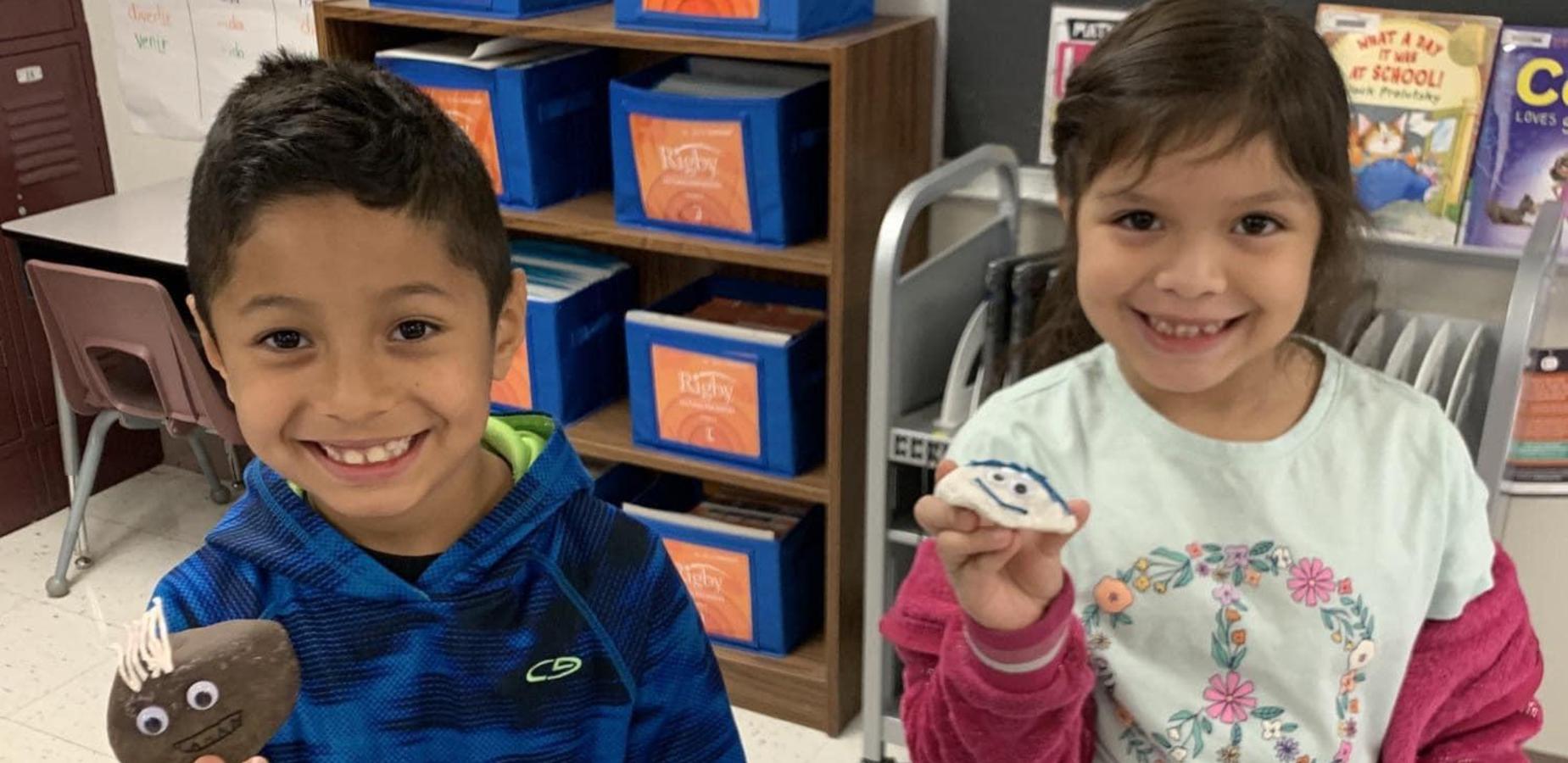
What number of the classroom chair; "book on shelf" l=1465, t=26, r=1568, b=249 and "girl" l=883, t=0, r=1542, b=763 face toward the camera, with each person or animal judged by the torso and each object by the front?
2

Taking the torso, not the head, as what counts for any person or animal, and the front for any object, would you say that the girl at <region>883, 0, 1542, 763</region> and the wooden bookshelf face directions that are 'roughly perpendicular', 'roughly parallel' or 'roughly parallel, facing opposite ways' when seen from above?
roughly parallel

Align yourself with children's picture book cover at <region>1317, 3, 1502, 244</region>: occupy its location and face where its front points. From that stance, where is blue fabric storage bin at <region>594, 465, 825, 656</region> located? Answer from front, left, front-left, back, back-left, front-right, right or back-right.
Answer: right

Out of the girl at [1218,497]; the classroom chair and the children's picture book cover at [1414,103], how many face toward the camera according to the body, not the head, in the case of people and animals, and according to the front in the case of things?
2

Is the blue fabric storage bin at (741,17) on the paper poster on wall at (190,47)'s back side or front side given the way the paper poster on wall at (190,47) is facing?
on the front side

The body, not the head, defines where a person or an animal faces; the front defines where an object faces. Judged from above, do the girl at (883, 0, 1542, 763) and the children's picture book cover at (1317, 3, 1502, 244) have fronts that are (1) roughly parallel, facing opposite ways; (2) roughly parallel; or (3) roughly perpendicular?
roughly parallel

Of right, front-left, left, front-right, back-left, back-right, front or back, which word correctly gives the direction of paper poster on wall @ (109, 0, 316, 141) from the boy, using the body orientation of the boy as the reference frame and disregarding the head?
back

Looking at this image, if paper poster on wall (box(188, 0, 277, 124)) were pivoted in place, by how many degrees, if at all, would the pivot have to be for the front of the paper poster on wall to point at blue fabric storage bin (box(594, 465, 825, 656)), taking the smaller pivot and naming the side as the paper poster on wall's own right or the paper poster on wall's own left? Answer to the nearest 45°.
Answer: approximately 45° to the paper poster on wall's own left

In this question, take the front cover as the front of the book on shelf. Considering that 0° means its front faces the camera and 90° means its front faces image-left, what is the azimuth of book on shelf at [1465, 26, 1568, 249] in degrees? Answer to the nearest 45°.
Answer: approximately 0°

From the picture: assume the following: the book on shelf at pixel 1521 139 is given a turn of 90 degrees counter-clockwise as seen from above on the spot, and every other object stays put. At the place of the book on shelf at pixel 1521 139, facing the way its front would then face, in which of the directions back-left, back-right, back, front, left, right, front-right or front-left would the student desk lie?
back

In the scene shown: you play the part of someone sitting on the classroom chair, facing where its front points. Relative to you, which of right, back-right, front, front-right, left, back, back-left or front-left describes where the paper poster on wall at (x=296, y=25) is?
front

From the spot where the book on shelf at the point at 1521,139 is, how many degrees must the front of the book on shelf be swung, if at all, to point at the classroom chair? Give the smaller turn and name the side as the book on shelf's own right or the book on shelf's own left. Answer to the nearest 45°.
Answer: approximately 90° to the book on shelf's own right

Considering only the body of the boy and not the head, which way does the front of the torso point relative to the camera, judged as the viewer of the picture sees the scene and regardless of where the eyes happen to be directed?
toward the camera

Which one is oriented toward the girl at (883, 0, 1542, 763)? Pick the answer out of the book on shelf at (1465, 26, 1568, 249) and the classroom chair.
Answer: the book on shelf

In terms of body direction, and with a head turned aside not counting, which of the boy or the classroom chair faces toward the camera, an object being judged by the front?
the boy

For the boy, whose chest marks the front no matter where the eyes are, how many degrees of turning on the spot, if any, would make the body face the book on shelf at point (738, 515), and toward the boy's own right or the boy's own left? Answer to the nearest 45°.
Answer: approximately 180°
